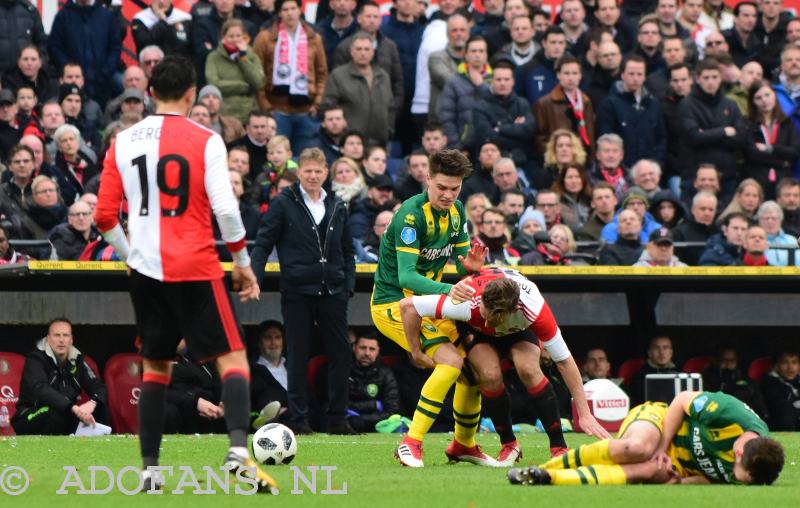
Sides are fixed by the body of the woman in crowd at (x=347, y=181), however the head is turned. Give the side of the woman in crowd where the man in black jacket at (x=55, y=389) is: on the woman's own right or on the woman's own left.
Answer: on the woman's own right

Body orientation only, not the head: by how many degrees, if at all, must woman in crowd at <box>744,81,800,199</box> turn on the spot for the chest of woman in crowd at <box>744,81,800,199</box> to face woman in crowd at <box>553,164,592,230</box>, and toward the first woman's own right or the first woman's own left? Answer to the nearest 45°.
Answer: approximately 45° to the first woman's own right

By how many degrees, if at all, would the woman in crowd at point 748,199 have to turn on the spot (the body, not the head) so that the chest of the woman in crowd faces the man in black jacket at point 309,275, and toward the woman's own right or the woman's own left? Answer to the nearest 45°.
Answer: approximately 45° to the woman's own right

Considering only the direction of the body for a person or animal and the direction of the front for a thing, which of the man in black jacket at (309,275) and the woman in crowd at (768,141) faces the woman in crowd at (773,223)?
the woman in crowd at (768,141)

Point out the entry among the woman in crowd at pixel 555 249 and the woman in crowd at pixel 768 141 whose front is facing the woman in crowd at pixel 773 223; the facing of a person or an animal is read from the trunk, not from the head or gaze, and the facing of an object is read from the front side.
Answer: the woman in crowd at pixel 768 141

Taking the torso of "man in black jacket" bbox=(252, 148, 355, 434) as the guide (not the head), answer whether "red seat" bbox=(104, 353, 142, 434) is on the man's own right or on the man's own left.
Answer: on the man's own right

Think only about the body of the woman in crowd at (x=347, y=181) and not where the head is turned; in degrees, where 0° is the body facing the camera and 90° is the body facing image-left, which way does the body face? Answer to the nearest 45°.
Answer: approximately 0°

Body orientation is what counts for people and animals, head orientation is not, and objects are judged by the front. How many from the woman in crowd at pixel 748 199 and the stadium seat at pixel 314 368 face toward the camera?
2
